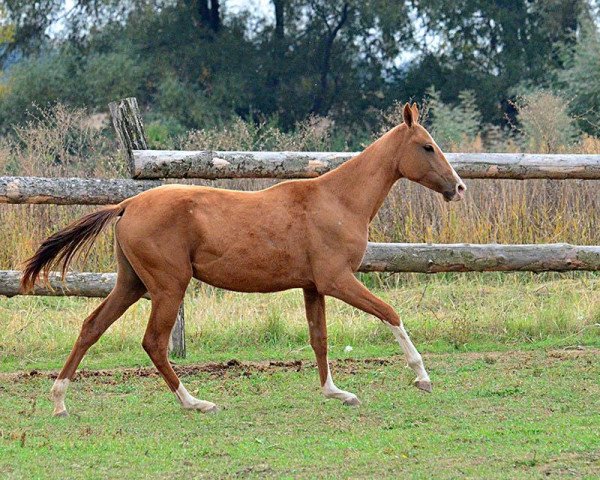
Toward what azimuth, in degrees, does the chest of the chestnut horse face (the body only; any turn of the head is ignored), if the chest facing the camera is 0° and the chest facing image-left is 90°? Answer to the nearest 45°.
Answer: approximately 270°

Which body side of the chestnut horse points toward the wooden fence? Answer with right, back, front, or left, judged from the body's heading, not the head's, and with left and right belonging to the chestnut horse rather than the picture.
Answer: left
